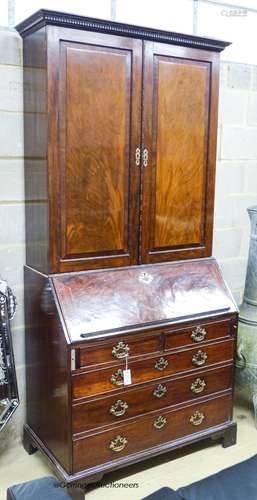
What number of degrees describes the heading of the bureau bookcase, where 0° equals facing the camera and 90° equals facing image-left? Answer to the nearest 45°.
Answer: approximately 315°
